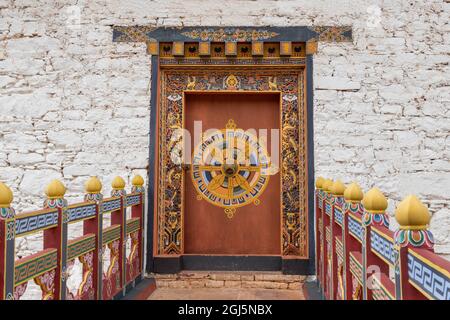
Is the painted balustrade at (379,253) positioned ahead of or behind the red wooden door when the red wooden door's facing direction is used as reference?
ahead

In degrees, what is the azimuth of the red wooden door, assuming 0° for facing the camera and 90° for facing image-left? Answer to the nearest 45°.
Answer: approximately 0°
